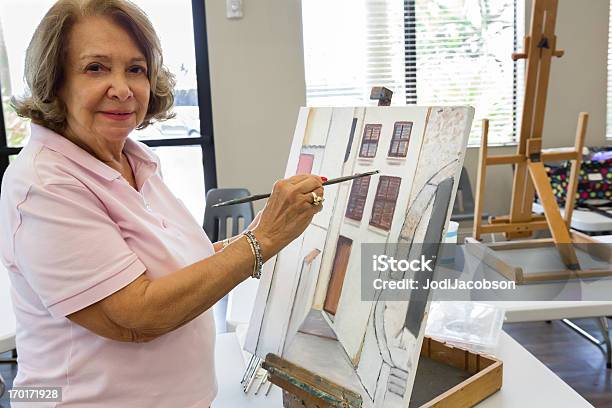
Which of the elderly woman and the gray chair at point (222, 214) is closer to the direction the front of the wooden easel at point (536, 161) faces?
the gray chair

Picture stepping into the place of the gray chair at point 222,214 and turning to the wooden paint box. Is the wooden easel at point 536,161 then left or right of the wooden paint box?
left

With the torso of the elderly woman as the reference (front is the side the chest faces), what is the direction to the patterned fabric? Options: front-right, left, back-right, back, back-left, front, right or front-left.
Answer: left

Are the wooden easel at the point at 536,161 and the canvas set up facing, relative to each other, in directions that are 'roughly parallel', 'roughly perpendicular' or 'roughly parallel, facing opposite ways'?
roughly perpendicular

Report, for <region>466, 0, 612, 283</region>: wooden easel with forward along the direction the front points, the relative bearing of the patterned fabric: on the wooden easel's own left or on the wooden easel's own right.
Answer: on the wooden easel's own right

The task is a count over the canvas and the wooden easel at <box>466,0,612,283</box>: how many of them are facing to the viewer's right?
0

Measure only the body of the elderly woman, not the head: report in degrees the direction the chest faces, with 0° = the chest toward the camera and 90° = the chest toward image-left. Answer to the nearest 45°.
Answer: approximately 315°

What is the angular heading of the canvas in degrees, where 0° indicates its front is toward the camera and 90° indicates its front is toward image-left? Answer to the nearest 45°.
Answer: approximately 45°

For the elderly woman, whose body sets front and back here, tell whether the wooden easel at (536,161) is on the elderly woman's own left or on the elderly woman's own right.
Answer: on the elderly woman's own left
